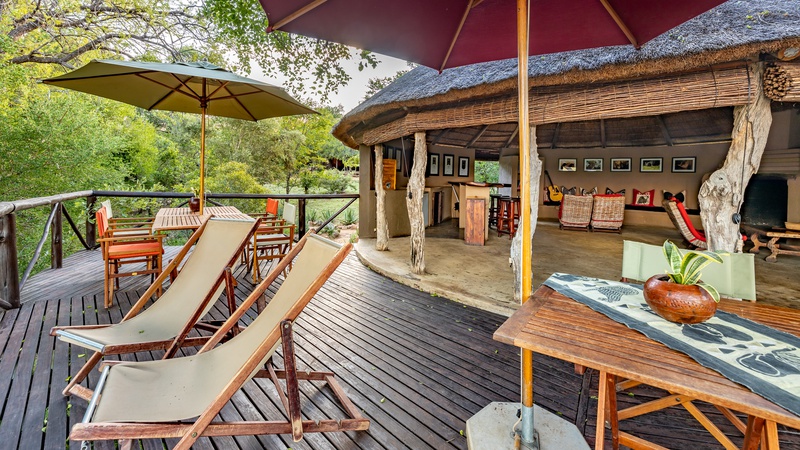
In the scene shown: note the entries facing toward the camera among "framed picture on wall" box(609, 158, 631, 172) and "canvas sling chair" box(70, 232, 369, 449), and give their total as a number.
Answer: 1

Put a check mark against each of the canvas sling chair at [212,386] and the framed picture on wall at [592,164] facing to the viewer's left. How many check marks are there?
1

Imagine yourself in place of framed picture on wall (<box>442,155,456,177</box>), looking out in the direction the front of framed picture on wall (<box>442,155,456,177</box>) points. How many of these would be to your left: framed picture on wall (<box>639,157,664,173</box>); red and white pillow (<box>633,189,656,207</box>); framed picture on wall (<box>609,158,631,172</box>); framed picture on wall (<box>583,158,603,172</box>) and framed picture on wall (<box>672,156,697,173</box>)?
5

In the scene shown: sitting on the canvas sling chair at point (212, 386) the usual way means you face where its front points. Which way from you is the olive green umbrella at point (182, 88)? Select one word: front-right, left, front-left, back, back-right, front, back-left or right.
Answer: right

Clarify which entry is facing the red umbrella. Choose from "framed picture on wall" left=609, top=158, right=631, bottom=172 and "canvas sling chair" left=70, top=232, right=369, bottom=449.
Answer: the framed picture on wall

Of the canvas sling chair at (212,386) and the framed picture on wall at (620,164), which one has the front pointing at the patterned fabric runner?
the framed picture on wall

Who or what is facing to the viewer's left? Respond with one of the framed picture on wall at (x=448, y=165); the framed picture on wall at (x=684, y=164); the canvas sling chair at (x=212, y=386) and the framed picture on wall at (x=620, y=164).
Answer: the canvas sling chair

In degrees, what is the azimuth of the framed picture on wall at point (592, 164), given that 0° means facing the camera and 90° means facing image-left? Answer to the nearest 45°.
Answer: approximately 0°

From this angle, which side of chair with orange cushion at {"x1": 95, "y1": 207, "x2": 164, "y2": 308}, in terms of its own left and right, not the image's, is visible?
right

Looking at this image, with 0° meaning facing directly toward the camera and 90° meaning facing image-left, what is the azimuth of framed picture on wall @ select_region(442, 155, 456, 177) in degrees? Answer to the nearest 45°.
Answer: approximately 0°

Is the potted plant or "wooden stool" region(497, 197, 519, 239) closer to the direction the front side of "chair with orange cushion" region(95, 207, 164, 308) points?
the wooden stool

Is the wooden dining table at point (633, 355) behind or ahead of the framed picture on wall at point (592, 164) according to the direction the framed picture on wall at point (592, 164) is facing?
ahead
